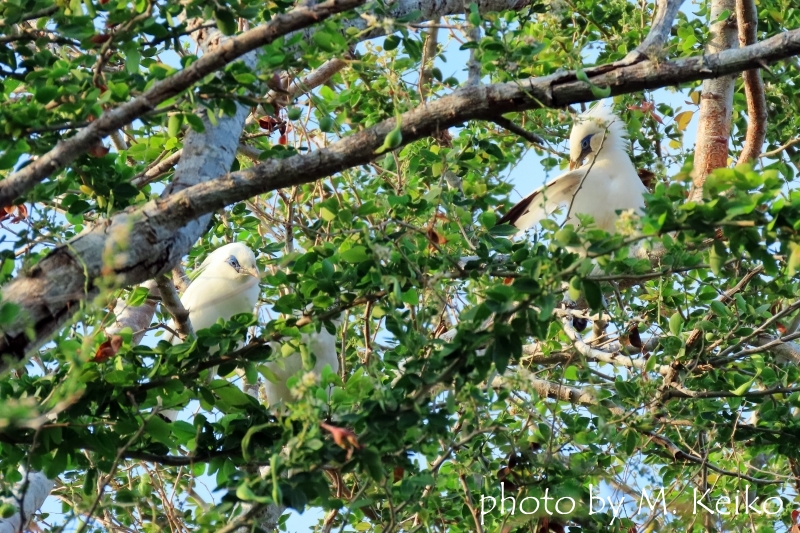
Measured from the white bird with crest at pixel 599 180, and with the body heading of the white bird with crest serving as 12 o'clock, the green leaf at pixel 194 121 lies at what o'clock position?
The green leaf is roughly at 2 o'clock from the white bird with crest.

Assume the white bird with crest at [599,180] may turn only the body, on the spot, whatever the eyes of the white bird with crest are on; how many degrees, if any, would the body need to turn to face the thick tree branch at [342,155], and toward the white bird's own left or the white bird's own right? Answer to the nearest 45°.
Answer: approximately 45° to the white bird's own right

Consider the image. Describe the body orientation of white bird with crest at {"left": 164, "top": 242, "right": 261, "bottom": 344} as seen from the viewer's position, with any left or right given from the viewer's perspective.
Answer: facing the viewer and to the right of the viewer

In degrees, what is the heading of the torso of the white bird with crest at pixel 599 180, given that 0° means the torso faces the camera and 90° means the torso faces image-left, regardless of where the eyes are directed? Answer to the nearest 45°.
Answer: approximately 315°

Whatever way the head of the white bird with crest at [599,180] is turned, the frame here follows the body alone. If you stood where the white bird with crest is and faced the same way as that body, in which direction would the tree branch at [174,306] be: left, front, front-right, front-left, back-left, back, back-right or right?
right

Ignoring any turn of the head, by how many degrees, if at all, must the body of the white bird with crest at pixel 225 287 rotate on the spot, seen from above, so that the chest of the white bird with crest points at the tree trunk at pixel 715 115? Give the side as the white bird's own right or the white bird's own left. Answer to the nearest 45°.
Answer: approximately 45° to the white bird's own left
